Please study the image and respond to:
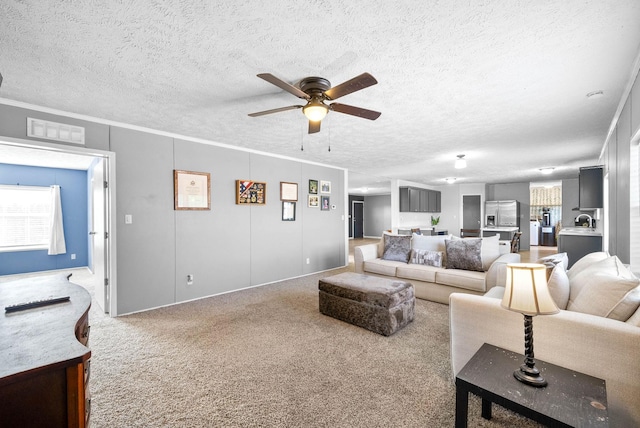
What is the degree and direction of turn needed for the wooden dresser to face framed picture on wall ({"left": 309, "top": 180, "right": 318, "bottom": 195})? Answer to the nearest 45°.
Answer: approximately 45° to its left

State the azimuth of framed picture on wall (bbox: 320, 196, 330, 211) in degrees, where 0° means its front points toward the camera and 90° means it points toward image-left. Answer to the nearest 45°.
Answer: approximately 315°

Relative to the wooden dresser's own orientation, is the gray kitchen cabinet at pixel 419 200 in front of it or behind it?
in front

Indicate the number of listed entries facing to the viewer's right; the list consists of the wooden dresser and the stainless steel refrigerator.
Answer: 1

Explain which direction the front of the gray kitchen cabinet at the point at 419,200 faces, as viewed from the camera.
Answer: facing the viewer and to the right of the viewer

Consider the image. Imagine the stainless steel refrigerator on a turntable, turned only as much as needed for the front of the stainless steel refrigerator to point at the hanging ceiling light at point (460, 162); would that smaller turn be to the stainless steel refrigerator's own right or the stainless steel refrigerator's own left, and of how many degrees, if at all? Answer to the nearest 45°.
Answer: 0° — it already faces it

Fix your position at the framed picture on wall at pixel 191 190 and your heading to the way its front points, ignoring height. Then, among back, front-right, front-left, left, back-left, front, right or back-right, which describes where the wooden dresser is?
front-right

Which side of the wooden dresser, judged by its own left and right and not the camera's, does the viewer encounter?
right

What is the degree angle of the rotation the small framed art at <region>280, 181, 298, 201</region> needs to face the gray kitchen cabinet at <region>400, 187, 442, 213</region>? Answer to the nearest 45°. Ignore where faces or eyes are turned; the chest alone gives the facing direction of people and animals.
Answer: approximately 90° to its left

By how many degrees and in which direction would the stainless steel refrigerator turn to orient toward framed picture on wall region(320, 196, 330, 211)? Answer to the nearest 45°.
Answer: approximately 45° to its right

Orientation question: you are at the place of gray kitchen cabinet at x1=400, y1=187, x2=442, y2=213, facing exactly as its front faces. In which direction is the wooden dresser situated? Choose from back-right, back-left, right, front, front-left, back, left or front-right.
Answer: front-right

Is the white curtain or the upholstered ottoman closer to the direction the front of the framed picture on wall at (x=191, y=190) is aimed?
the upholstered ottoman

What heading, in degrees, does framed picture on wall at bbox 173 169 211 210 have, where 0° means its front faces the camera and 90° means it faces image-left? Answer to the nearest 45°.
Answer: approximately 315°
